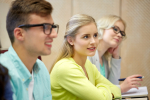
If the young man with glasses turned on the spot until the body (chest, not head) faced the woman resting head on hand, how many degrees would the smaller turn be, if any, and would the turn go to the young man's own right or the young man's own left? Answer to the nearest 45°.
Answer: approximately 90° to the young man's own left

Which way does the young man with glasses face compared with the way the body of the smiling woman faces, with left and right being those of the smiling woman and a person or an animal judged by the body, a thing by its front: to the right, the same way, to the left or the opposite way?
the same way

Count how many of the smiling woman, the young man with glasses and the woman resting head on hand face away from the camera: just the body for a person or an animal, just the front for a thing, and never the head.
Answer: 0

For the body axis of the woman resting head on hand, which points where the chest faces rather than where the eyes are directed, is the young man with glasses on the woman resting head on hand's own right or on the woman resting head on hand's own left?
on the woman resting head on hand's own right

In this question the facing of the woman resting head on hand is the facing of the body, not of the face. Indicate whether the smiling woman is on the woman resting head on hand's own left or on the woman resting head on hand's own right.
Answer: on the woman resting head on hand's own right

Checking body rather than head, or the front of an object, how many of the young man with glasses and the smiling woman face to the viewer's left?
0

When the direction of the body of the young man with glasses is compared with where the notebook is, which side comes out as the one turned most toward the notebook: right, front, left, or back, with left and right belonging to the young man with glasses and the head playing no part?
left

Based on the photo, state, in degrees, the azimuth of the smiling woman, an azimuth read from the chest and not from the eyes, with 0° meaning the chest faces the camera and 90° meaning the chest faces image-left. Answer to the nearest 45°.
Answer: approximately 315°

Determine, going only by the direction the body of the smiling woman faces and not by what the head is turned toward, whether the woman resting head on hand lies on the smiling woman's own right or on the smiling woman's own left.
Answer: on the smiling woman's own left
